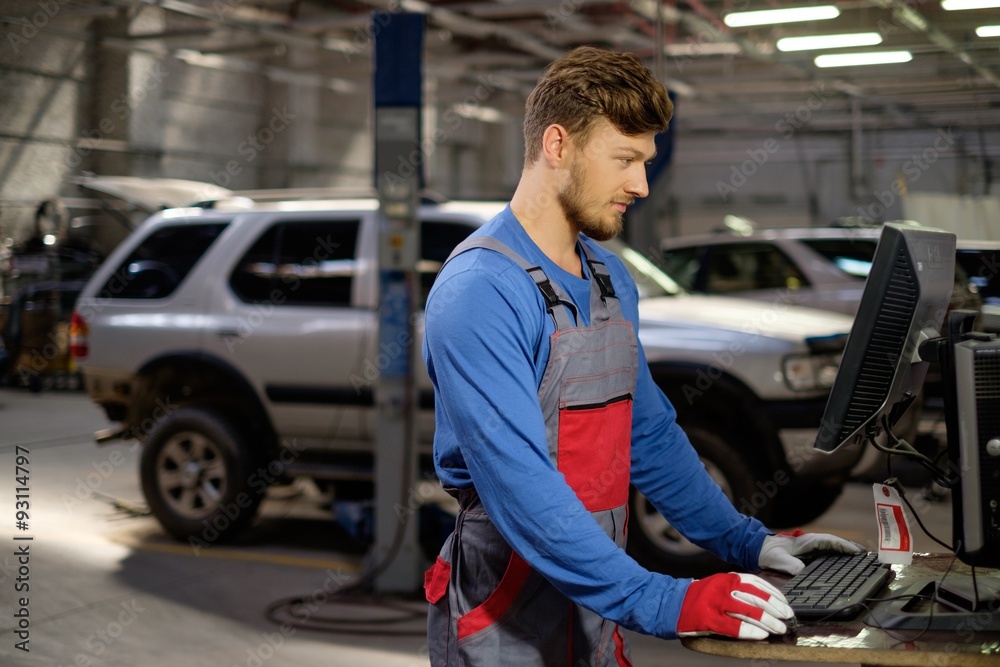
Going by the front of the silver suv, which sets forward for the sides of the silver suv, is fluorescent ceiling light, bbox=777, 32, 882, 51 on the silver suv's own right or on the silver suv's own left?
on the silver suv's own left

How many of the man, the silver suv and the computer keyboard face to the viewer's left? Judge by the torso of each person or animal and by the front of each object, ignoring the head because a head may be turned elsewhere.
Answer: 1

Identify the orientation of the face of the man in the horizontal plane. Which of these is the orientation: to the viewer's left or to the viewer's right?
to the viewer's right

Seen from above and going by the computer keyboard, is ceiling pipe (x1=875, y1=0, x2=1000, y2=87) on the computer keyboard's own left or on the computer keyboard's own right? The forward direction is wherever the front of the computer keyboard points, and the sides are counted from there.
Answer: on the computer keyboard's own right

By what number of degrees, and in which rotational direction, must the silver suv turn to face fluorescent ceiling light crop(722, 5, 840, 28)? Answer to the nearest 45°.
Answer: approximately 90° to its left

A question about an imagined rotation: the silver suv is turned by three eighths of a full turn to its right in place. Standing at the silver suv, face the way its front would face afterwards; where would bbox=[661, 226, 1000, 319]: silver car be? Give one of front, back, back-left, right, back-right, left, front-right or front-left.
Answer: back-right

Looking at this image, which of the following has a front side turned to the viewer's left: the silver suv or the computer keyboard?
the computer keyboard

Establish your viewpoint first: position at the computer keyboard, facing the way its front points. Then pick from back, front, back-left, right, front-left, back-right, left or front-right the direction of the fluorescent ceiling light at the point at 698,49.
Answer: right

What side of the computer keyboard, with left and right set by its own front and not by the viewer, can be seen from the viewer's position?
left

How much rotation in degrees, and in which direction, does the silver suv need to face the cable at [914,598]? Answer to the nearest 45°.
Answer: approximately 45° to its right

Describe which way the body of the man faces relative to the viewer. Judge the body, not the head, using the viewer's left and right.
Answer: facing the viewer and to the right of the viewer

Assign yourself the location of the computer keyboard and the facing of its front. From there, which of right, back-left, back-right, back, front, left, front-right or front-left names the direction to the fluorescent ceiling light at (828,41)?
right

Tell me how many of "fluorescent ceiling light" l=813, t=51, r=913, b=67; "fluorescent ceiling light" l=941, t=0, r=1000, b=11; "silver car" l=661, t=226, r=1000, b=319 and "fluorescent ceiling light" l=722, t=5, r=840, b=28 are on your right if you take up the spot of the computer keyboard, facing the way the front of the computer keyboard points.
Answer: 4
